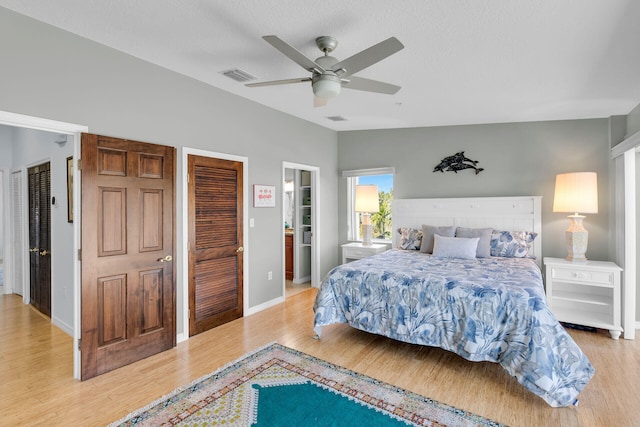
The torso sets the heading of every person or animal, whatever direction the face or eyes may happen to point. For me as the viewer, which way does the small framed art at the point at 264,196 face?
facing the viewer and to the right of the viewer

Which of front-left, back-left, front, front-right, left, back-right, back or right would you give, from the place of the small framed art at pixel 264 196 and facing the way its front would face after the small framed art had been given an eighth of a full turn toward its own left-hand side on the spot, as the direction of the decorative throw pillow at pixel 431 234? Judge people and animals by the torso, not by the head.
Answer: front

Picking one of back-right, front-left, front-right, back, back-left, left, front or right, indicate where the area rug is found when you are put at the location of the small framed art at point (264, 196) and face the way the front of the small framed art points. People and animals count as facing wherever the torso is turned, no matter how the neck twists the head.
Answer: front-right

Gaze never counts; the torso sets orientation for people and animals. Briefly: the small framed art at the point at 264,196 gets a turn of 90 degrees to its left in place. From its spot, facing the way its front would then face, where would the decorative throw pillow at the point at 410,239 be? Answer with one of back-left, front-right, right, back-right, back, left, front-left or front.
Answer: front-right

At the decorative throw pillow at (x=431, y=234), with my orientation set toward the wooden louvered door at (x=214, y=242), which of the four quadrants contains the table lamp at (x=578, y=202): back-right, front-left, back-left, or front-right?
back-left

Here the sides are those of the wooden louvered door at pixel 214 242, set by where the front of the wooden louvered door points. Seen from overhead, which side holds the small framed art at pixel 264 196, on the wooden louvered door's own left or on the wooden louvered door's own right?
on the wooden louvered door's own left

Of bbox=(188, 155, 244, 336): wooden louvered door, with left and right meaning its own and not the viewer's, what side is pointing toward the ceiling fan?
front

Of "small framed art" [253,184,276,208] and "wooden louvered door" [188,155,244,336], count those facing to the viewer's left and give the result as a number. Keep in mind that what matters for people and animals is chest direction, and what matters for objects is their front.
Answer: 0

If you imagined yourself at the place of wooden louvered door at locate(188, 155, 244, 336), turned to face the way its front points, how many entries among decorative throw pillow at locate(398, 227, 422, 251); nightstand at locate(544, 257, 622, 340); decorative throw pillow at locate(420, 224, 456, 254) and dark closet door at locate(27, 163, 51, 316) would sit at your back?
1

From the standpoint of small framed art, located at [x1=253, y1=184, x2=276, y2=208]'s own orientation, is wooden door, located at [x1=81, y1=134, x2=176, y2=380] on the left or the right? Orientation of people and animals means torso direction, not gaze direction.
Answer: on its right

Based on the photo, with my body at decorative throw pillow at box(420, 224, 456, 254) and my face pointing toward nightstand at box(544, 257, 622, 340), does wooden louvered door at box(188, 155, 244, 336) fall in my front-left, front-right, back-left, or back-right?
back-right

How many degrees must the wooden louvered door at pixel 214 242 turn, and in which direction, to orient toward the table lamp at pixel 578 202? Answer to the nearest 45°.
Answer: approximately 45° to its left

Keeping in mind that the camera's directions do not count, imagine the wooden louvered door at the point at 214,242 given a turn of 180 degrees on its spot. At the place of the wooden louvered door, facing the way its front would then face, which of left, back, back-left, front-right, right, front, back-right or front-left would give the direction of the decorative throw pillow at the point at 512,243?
back-right

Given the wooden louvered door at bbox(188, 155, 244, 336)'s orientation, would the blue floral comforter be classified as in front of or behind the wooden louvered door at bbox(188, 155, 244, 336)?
in front

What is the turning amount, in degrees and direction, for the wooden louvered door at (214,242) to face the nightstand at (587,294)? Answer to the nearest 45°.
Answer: approximately 45° to its left

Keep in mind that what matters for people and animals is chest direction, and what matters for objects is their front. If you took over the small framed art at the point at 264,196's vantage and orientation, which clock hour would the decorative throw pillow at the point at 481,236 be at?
The decorative throw pillow is roughly at 11 o'clock from the small framed art.

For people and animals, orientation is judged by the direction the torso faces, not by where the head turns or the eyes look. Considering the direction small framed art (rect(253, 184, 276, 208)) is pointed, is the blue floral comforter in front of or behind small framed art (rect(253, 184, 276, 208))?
in front
